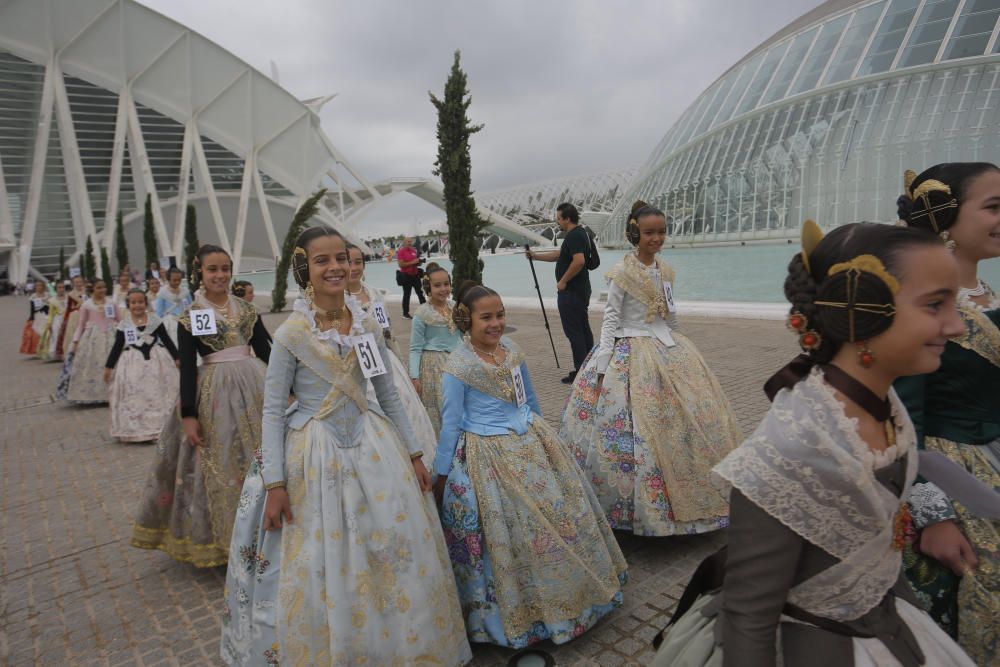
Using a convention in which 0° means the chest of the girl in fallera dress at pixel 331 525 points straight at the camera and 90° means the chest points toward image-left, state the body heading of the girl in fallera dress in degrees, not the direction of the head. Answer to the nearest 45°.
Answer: approximately 315°

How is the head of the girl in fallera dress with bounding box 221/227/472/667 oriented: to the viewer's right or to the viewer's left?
to the viewer's right

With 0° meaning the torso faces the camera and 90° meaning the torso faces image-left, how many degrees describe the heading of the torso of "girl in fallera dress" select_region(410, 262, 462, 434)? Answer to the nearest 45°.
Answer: approximately 315°

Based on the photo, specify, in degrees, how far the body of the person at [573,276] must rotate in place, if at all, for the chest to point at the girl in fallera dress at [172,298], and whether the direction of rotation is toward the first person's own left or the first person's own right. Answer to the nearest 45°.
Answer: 0° — they already face them

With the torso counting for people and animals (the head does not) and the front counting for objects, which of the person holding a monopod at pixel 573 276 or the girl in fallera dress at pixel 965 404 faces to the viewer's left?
the person holding a monopod

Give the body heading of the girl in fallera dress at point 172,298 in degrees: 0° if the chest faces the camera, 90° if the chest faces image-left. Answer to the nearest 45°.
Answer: approximately 0°

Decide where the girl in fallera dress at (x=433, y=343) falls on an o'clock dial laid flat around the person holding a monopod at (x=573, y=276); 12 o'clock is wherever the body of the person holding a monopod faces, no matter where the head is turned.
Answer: The girl in fallera dress is roughly at 10 o'clock from the person holding a monopod.
